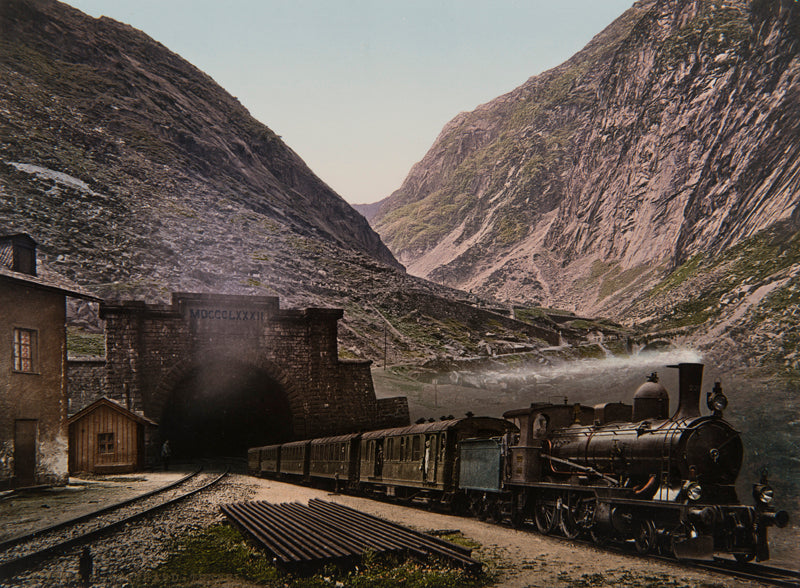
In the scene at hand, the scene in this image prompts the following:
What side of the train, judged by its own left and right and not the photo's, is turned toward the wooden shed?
back

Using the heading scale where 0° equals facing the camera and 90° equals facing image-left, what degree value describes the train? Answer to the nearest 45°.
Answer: approximately 315°

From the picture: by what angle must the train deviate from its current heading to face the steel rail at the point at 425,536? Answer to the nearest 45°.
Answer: approximately 90° to its right

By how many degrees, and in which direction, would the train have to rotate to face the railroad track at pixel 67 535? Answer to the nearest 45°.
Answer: approximately 135° to its right

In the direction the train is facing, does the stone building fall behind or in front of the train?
behind

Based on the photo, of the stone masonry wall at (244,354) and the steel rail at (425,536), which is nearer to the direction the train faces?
the steel rail
